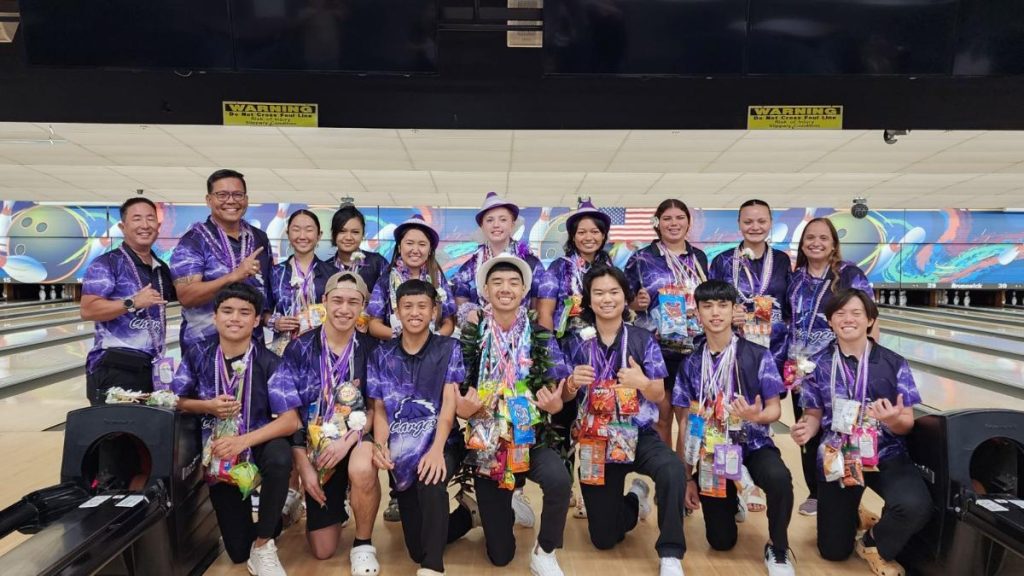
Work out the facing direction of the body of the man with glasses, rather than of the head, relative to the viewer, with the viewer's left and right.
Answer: facing the viewer and to the right of the viewer

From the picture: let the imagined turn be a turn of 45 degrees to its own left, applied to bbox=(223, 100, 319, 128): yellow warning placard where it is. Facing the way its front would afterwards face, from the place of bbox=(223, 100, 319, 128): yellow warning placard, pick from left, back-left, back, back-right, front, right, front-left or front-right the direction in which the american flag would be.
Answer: left

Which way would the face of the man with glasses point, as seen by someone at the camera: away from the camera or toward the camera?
toward the camera

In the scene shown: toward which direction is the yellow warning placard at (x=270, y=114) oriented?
toward the camera

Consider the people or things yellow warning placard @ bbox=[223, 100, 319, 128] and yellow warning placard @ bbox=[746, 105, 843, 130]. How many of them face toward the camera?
2

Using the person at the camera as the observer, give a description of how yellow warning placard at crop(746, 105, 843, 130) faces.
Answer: facing the viewer

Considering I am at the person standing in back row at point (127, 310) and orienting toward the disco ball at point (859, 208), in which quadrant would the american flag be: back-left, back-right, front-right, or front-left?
front-left

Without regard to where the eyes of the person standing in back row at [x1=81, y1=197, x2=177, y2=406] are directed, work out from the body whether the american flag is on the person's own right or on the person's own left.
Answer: on the person's own left
